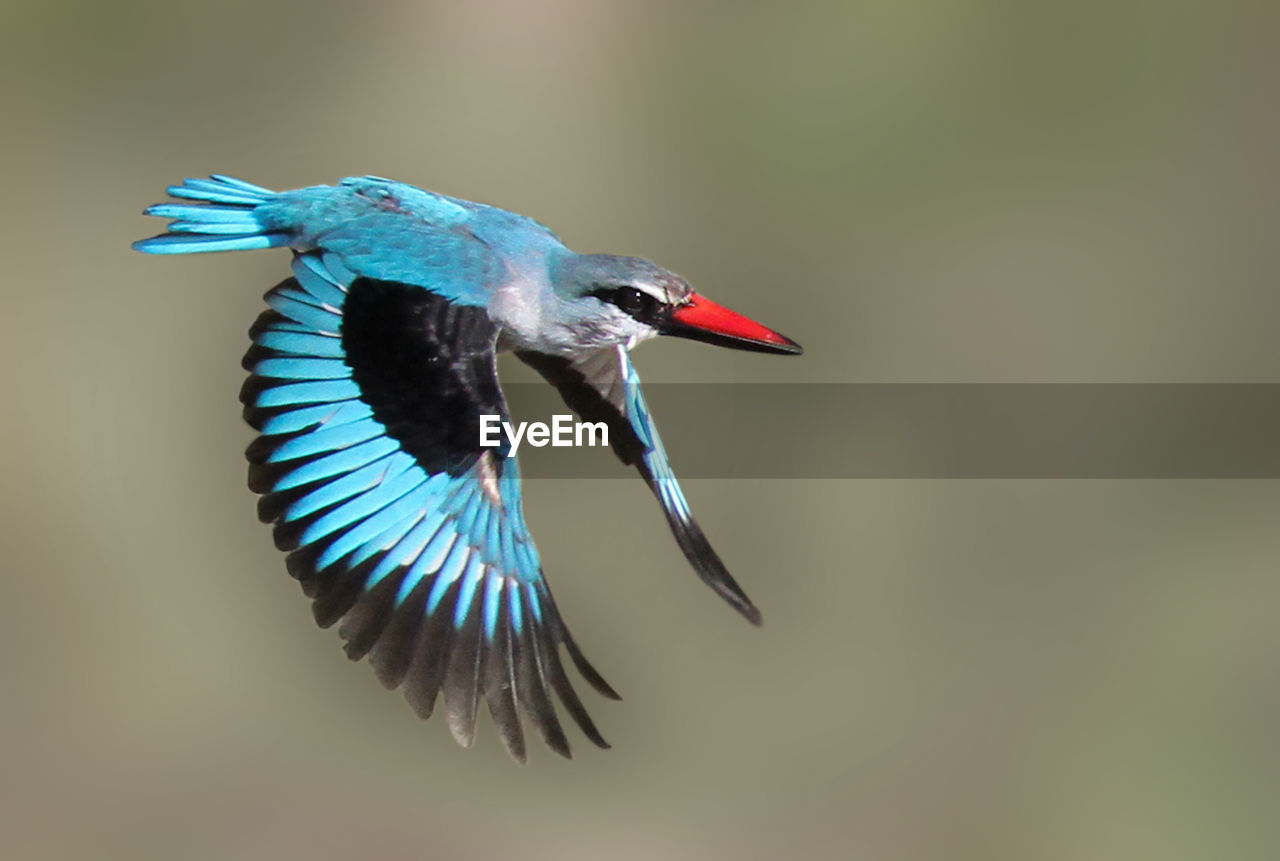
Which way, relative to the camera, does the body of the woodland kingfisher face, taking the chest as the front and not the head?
to the viewer's right
